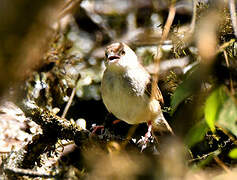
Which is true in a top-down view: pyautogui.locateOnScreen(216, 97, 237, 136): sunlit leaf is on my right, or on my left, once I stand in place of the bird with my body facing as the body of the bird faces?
on my left

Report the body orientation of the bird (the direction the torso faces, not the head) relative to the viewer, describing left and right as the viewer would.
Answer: facing the viewer and to the left of the viewer

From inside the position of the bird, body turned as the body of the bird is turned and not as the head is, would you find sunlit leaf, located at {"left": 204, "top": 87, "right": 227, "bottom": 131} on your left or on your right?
on your left

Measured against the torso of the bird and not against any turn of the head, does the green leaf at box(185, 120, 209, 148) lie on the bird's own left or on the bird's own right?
on the bird's own left
